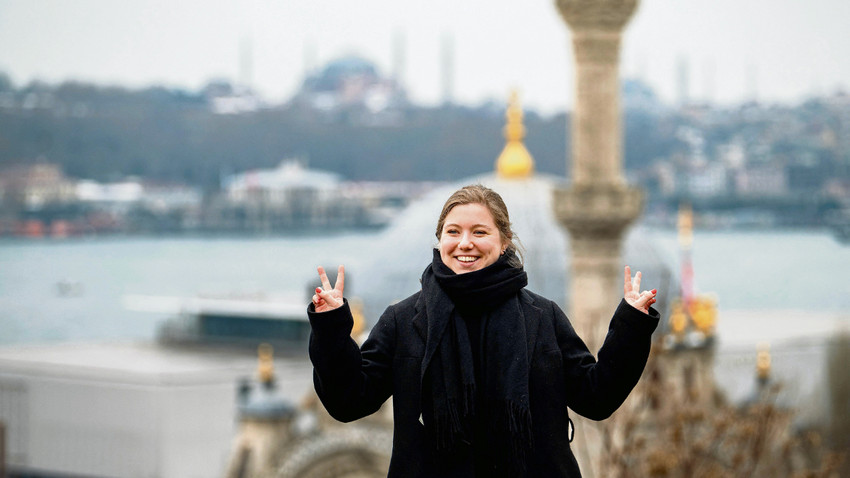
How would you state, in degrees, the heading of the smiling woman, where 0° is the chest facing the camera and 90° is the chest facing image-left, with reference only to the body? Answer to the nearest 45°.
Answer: approximately 0°

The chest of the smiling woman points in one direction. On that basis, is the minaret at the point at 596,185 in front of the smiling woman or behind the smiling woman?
behind
